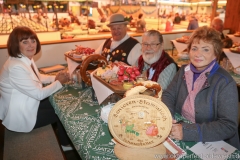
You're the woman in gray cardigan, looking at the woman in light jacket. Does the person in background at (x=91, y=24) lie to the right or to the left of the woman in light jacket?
right

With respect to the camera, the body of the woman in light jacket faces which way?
to the viewer's right

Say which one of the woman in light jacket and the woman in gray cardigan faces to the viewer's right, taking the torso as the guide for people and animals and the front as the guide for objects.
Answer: the woman in light jacket

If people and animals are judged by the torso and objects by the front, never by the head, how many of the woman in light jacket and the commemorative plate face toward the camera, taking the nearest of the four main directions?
1

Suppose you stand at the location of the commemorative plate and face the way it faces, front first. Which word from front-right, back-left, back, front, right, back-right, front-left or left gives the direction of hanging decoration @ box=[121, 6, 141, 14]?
back

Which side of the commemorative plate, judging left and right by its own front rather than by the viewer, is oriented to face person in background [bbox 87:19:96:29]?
back

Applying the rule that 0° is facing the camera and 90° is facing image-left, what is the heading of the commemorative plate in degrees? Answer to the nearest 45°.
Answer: approximately 0°
